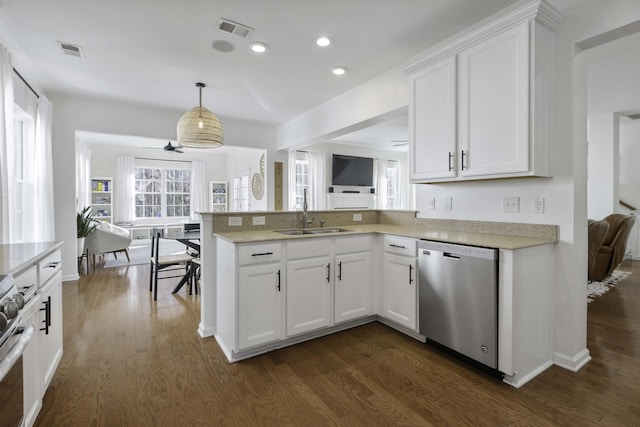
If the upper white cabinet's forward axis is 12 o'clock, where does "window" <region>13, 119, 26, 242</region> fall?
The window is roughly at 1 o'clock from the upper white cabinet.

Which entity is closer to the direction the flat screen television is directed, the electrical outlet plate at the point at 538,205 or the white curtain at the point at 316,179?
the electrical outlet plate

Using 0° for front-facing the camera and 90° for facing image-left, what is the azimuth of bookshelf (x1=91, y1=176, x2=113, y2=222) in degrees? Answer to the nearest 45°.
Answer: approximately 0°

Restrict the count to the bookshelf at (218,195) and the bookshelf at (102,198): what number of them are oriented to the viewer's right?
0

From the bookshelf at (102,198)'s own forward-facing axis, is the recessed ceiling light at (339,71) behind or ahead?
ahead

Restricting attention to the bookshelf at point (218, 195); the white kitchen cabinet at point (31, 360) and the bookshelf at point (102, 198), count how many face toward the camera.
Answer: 2

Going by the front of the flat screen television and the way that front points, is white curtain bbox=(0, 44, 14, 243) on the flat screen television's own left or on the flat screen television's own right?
on the flat screen television's own right

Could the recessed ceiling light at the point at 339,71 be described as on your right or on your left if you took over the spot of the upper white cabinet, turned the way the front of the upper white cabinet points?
on your right

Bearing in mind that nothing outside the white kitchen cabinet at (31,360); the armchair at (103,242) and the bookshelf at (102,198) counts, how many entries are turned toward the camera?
1

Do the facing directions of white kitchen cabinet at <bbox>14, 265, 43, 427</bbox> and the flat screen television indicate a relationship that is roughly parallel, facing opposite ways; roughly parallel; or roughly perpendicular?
roughly perpendicular

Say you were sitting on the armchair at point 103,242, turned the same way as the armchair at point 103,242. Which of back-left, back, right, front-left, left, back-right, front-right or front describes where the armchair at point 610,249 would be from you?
right

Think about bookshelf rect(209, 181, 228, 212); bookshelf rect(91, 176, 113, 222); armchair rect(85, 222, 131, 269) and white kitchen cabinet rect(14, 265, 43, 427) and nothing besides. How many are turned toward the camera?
2
